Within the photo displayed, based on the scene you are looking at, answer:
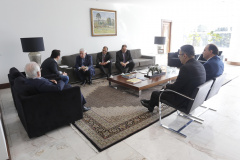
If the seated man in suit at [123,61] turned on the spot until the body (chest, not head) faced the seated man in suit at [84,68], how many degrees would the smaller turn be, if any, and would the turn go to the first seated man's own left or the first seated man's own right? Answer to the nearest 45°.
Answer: approximately 45° to the first seated man's own right

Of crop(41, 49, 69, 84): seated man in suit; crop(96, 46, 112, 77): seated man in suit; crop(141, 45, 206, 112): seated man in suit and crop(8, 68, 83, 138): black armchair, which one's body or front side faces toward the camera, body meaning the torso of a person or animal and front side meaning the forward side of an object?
crop(96, 46, 112, 77): seated man in suit

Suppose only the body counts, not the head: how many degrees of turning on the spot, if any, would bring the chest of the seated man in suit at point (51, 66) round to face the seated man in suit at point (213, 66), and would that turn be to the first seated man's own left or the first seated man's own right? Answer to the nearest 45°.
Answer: approximately 45° to the first seated man's own right

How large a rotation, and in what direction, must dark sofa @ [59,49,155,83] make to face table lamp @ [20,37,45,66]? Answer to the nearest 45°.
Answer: approximately 90° to its right

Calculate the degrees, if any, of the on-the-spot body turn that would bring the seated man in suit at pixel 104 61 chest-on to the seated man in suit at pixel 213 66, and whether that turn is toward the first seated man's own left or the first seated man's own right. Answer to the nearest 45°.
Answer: approximately 45° to the first seated man's own left

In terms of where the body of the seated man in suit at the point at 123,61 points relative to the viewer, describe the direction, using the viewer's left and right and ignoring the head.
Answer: facing the viewer

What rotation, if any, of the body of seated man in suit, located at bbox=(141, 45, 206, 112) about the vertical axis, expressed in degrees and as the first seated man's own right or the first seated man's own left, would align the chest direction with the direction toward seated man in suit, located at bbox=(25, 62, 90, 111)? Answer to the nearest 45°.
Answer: approximately 45° to the first seated man's own left

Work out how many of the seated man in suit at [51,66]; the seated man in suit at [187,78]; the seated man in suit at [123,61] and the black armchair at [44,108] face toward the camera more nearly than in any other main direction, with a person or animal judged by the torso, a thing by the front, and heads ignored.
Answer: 1

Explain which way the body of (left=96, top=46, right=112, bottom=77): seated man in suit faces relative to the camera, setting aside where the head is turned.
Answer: toward the camera

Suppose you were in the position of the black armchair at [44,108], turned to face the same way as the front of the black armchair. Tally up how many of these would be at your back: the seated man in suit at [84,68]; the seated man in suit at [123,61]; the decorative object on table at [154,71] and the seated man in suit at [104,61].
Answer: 0

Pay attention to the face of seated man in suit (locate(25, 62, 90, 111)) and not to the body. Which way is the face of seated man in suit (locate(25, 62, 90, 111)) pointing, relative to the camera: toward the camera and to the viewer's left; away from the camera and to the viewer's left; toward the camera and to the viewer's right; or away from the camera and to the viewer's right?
away from the camera and to the viewer's right

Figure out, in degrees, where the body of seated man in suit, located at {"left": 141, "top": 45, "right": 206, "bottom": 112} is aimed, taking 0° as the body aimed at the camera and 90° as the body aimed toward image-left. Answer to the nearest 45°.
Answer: approximately 135°

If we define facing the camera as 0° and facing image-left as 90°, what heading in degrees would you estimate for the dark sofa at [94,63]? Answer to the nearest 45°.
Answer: approximately 315°

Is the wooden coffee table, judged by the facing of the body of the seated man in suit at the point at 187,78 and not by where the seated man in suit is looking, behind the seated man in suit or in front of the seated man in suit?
in front

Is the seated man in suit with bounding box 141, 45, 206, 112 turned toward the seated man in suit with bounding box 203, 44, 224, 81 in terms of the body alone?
no

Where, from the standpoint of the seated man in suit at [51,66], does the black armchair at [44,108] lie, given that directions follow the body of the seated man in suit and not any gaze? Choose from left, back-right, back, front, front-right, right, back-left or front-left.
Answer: right
